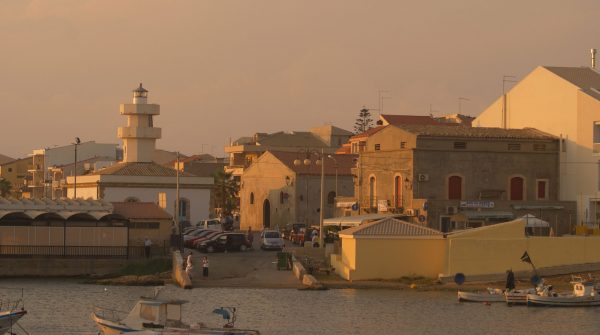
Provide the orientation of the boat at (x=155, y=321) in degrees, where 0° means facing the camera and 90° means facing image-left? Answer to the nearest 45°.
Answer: approximately 90°
